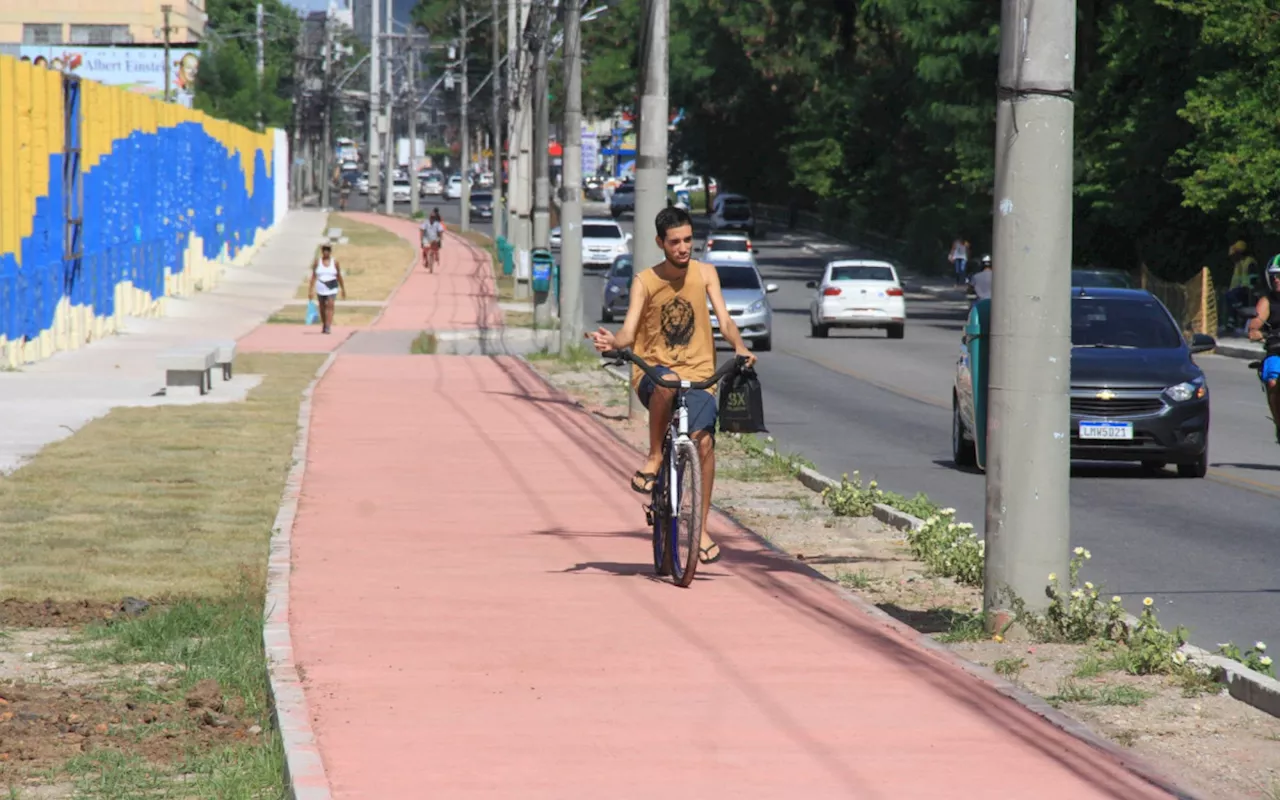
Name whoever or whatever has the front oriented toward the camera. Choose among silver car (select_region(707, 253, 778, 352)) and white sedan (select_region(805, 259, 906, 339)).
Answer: the silver car

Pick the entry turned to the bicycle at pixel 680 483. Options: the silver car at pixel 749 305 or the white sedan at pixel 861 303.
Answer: the silver car

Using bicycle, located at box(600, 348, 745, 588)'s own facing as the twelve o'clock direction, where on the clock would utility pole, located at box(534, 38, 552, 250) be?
The utility pole is roughly at 6 o'clock from the bicycle.

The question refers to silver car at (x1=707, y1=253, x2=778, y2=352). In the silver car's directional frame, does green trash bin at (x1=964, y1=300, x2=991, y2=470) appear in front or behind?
in front

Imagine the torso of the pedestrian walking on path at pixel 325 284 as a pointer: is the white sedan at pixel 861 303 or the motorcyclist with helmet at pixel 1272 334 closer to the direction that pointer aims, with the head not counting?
the motorcyclist with helmet

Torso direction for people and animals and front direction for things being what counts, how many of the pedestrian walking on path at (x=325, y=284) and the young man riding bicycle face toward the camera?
2

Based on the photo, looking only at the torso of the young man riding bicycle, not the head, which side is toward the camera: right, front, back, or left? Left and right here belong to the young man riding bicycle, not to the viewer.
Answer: front

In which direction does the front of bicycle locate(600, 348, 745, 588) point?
toward the camera

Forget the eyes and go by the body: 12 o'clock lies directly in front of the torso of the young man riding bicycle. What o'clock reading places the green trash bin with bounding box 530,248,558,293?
The green trash bin is roughly at 6 o'clock from the young man riding bicycle.

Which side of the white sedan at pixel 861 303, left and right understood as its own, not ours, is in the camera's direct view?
back

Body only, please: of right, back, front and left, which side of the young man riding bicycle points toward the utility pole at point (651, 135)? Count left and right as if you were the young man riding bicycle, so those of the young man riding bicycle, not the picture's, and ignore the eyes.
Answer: back

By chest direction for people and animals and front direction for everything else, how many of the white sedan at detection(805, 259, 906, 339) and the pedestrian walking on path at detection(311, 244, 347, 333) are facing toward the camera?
1

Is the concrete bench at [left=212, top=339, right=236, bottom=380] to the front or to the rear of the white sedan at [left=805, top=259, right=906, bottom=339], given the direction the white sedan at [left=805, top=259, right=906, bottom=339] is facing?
to the rear

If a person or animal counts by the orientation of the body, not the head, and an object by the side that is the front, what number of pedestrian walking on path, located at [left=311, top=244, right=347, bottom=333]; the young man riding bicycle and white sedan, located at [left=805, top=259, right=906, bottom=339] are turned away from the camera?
1
